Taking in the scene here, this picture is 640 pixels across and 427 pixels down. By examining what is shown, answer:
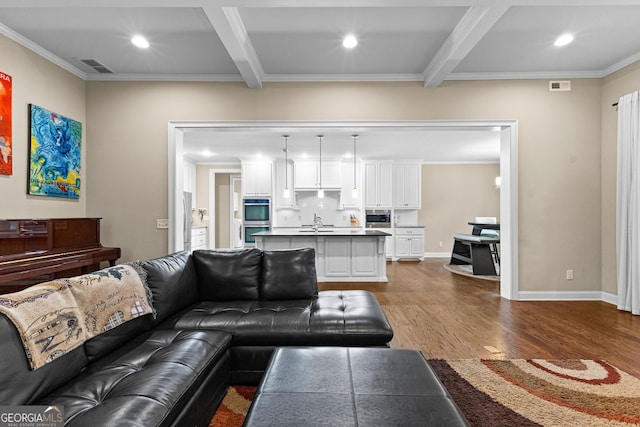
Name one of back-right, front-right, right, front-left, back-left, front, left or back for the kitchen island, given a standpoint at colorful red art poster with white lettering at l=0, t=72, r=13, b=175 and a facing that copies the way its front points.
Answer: front-left

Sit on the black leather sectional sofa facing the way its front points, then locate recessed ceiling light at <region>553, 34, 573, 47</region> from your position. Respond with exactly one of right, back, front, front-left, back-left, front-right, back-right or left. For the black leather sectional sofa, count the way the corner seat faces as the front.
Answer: front-left

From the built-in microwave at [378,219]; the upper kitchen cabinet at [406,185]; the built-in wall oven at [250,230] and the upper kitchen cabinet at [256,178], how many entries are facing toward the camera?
4

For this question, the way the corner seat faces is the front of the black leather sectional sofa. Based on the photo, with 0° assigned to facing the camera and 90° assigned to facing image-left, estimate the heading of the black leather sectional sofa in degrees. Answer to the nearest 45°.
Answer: approximately 315°

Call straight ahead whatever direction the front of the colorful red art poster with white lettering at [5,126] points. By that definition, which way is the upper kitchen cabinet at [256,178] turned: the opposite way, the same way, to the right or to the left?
to the right

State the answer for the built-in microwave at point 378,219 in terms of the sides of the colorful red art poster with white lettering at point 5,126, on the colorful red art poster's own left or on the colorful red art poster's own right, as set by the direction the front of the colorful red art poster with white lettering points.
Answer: on the colorful red art poster's own left

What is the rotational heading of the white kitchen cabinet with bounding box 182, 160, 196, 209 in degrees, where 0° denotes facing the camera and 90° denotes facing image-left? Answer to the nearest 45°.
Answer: approximately 315°

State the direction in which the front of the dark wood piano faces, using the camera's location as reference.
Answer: facing the viewer and to the right of the viewer

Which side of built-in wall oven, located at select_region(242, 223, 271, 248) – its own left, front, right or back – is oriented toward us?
front

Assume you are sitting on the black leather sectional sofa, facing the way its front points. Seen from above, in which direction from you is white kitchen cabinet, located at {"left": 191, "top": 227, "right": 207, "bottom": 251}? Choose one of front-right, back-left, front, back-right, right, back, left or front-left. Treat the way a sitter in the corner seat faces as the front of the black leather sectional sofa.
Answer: back-left

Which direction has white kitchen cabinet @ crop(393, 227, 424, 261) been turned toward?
toward the camera

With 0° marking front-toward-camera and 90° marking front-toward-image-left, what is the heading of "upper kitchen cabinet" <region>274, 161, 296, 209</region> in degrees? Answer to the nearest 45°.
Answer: approximately 0°

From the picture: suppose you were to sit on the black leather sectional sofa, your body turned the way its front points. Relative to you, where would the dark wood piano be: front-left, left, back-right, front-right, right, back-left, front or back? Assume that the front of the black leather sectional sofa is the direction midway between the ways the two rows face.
back

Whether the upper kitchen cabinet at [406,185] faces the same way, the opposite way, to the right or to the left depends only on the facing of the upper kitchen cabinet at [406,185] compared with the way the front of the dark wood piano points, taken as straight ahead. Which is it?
to the right

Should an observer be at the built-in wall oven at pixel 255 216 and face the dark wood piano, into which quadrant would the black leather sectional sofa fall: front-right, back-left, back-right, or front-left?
front-left

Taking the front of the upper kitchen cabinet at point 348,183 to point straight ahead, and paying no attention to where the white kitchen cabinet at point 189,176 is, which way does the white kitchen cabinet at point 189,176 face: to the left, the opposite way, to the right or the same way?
to the left

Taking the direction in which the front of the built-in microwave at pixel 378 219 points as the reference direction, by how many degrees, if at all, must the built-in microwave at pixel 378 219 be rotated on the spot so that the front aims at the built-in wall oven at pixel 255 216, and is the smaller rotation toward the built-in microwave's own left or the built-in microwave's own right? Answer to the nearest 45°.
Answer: approximately 90° to the built-in microwave's own right

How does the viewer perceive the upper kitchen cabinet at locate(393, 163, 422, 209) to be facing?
facing the viewer

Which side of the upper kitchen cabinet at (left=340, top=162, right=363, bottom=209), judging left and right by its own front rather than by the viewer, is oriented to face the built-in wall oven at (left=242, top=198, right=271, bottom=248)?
right

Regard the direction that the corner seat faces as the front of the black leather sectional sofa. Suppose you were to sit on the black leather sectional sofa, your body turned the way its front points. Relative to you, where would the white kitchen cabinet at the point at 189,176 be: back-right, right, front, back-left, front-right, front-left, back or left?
back-left
